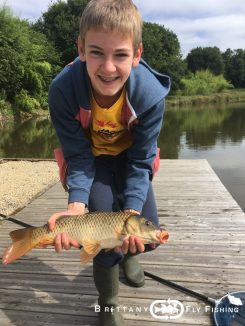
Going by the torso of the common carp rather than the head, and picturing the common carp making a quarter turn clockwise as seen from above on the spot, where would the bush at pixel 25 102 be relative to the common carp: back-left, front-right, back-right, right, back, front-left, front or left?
back

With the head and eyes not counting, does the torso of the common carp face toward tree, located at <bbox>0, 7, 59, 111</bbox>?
no

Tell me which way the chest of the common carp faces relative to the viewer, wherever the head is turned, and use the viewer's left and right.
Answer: facing to the right of the viewer

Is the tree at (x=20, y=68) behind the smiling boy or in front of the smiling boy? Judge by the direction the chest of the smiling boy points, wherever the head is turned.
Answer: behind

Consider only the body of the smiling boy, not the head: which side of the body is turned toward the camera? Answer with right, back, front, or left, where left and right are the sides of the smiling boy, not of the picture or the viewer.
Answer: front

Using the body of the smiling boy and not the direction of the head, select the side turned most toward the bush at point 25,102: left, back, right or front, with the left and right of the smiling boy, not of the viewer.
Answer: back

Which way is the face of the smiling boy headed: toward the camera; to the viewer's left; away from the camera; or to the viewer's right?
toward the camera
